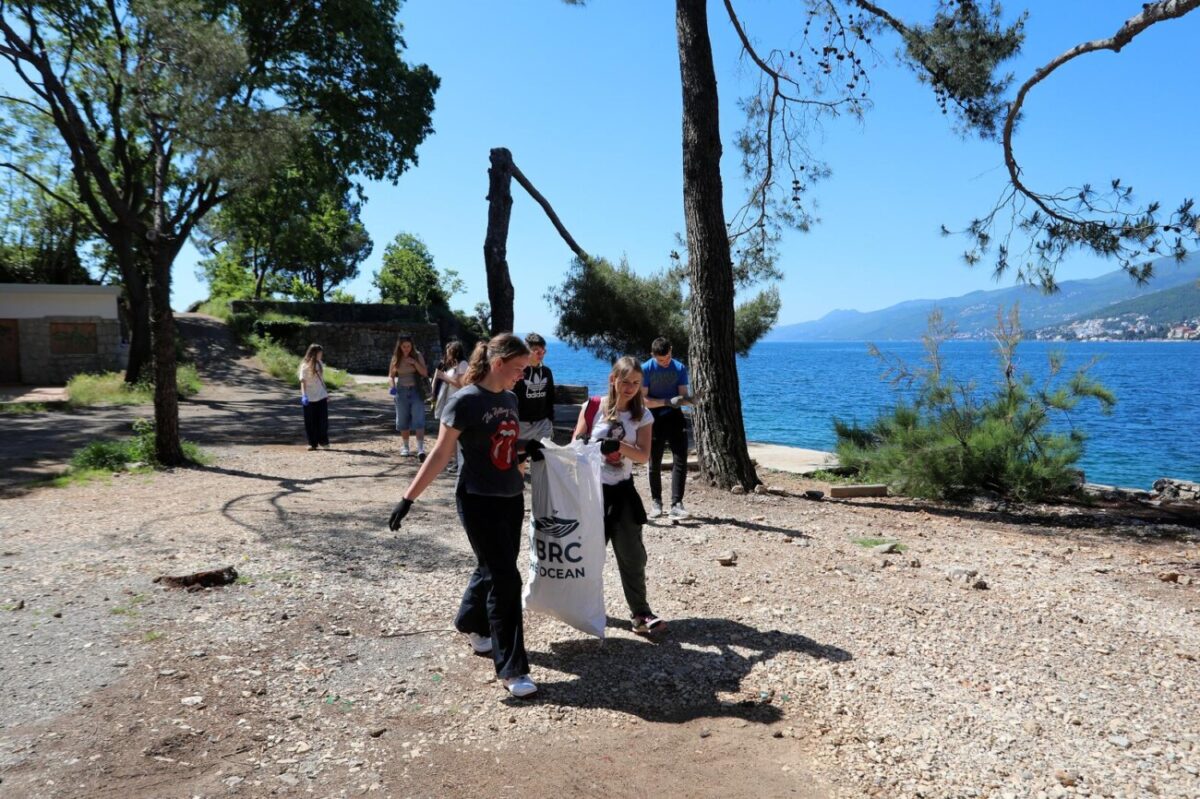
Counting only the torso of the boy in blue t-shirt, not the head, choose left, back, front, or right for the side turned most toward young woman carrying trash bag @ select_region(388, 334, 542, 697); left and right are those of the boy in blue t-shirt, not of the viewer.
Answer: front

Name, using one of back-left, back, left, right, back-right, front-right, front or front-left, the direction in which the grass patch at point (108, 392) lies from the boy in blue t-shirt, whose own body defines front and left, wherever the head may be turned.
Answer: back-right

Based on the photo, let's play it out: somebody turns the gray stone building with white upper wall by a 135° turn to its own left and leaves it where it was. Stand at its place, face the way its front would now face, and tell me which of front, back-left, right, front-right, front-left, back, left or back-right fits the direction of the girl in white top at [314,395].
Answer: back-right

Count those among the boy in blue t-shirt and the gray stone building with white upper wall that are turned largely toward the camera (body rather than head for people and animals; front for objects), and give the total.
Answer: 2

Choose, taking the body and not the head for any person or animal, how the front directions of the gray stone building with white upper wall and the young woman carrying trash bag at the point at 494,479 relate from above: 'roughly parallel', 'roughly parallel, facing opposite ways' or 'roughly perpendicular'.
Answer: roughly parallel

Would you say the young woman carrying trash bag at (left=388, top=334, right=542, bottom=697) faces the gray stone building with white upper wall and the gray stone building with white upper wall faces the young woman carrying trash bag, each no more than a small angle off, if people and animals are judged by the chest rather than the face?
no

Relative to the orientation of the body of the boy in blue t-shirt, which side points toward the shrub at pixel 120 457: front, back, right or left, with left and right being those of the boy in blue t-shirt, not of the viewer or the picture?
right

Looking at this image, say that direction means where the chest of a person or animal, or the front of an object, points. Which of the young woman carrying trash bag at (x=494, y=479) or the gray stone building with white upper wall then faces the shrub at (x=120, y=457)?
the gray stone building with white upper wall

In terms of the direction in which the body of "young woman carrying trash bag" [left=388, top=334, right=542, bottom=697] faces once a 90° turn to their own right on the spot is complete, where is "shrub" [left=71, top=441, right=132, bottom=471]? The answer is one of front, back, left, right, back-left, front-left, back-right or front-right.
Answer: right

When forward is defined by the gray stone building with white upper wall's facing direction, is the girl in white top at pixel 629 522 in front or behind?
in front

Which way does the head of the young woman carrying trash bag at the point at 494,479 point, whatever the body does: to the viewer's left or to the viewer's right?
to the viewer's right

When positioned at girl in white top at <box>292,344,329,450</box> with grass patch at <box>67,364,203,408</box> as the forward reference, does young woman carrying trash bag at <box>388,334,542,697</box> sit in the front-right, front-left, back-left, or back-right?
back-left

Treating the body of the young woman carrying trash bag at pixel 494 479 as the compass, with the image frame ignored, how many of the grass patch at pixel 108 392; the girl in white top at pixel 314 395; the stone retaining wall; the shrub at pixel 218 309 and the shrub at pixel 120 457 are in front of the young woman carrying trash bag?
0

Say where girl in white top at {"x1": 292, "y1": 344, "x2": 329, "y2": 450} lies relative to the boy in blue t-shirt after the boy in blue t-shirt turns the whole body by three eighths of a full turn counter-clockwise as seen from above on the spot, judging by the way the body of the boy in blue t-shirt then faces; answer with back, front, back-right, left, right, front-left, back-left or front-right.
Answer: left

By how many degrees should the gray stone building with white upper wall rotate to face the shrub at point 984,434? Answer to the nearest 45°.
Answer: approximately 45° to its left

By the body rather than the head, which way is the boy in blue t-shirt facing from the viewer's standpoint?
toward the camera

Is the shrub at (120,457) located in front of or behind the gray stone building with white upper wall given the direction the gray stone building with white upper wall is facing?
in front
